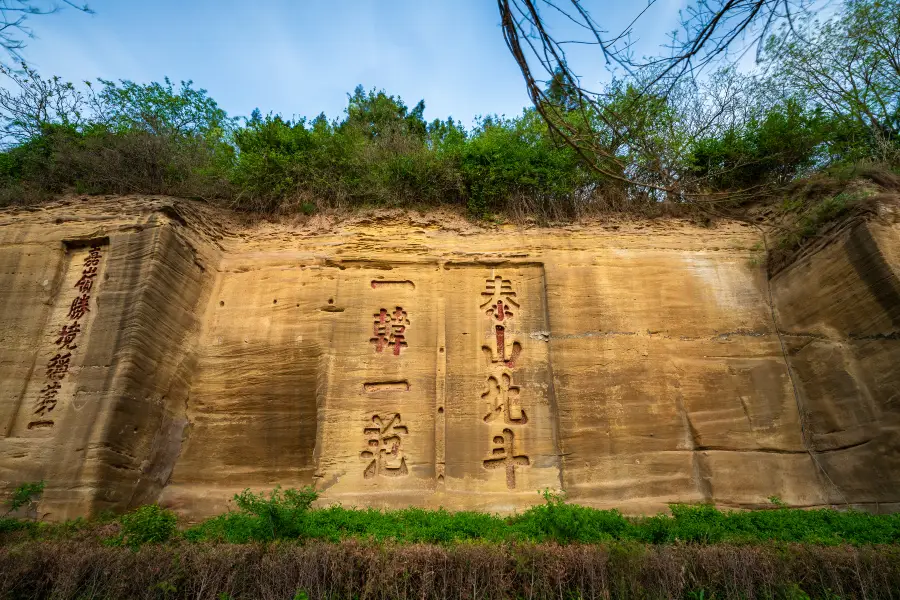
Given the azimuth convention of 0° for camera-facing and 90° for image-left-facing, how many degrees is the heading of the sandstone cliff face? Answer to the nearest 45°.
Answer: approximately 0°
